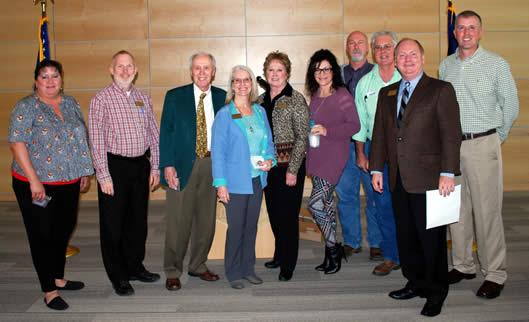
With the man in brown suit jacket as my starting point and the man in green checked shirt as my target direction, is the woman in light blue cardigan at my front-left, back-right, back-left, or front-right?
back-left

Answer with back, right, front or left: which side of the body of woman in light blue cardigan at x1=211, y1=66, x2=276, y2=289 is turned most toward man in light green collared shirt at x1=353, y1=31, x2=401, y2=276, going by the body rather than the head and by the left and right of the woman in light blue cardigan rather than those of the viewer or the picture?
left

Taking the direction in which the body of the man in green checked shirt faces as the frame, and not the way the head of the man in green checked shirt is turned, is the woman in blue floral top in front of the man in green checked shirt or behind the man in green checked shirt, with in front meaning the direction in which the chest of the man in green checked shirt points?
in front

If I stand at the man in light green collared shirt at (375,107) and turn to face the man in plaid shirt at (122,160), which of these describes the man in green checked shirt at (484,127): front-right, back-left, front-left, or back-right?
back-left

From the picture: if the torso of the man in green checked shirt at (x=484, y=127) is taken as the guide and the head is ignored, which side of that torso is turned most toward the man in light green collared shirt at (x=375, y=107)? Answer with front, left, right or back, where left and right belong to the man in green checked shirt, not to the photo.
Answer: right

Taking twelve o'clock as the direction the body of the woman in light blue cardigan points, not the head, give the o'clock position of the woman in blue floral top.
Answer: The woman in blue floral top is roughly at 4 o'clock from the woman in light blue cardigan.

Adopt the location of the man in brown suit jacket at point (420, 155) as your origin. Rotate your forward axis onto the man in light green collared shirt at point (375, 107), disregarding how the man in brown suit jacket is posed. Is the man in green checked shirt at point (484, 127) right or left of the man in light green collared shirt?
right

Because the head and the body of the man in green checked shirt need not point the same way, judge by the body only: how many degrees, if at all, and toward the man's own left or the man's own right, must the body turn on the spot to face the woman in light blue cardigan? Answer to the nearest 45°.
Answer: approximately 45° to the man's own right

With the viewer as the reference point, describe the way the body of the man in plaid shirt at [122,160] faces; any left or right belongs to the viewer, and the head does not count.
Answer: facing the viewer and to the right of the viewer

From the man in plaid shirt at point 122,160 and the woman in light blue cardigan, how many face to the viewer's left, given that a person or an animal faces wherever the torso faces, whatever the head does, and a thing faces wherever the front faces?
0

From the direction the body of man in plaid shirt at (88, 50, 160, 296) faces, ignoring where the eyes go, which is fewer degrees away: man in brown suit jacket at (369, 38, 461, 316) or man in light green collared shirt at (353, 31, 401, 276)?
the man in brown suit jacket

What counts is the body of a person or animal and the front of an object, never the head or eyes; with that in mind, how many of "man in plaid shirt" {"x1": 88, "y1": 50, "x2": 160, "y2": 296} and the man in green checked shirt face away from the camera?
0
